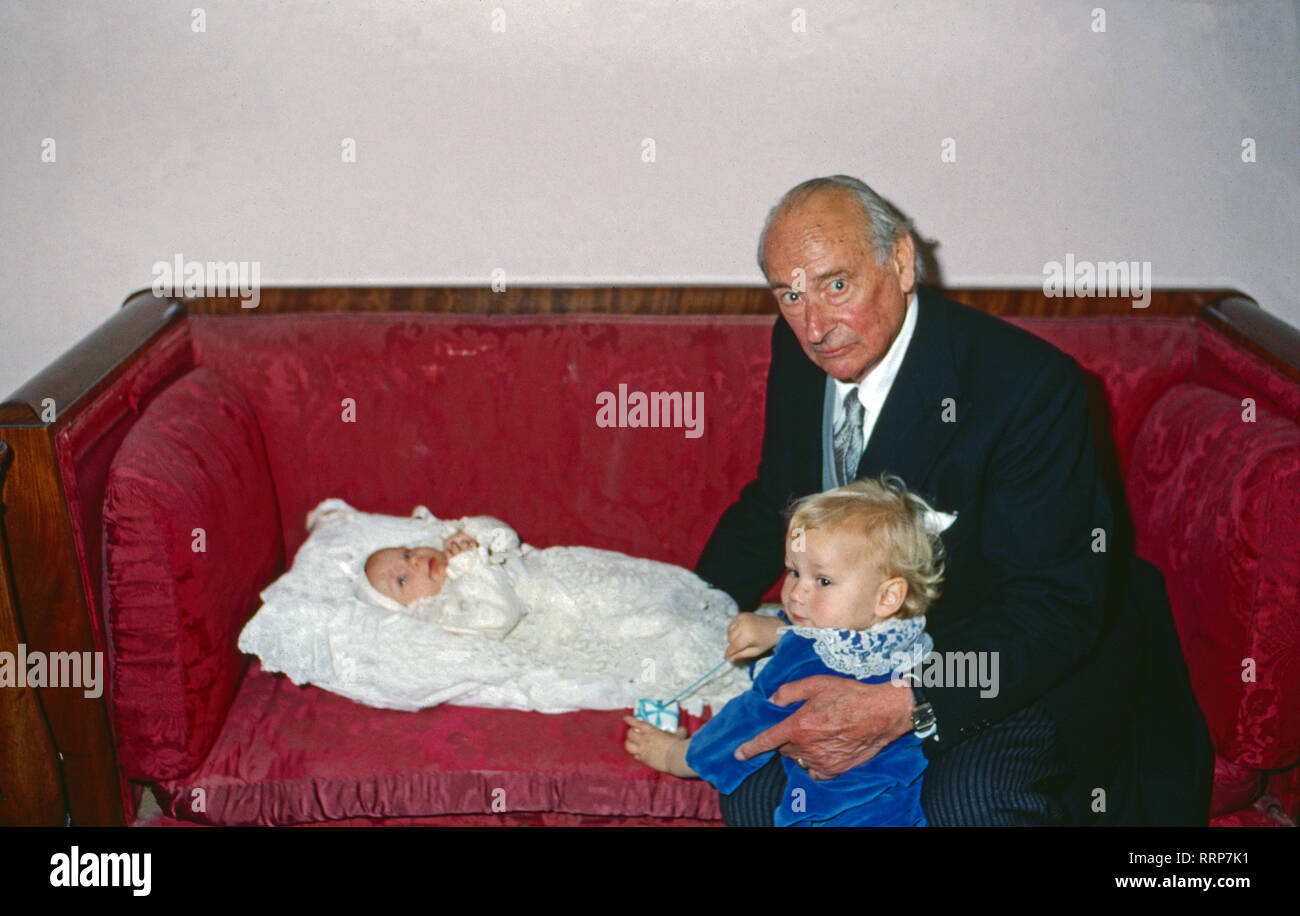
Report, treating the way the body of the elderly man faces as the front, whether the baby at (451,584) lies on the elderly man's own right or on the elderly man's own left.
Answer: on the elderly man's own right

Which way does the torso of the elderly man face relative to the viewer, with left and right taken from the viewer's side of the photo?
facing the viewer and to the left of the viewer

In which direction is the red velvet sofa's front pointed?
toward the camera
